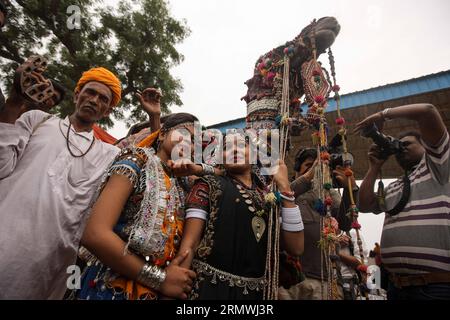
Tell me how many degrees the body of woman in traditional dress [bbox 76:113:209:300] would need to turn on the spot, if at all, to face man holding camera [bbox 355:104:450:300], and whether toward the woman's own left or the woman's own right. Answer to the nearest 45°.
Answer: approximately 45° to the woman's own left

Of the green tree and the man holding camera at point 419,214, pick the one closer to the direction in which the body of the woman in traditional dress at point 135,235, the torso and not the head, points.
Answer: the man holding camera

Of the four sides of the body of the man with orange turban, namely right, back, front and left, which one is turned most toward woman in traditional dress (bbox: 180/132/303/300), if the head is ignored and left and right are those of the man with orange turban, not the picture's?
left

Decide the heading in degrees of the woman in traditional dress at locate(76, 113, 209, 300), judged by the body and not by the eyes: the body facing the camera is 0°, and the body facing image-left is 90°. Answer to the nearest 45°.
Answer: approximately 315°

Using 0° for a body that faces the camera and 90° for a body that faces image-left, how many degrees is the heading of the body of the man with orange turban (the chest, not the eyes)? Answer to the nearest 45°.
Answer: approximately 0°

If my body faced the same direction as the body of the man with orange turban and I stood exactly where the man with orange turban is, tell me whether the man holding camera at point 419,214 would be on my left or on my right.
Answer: on my left
